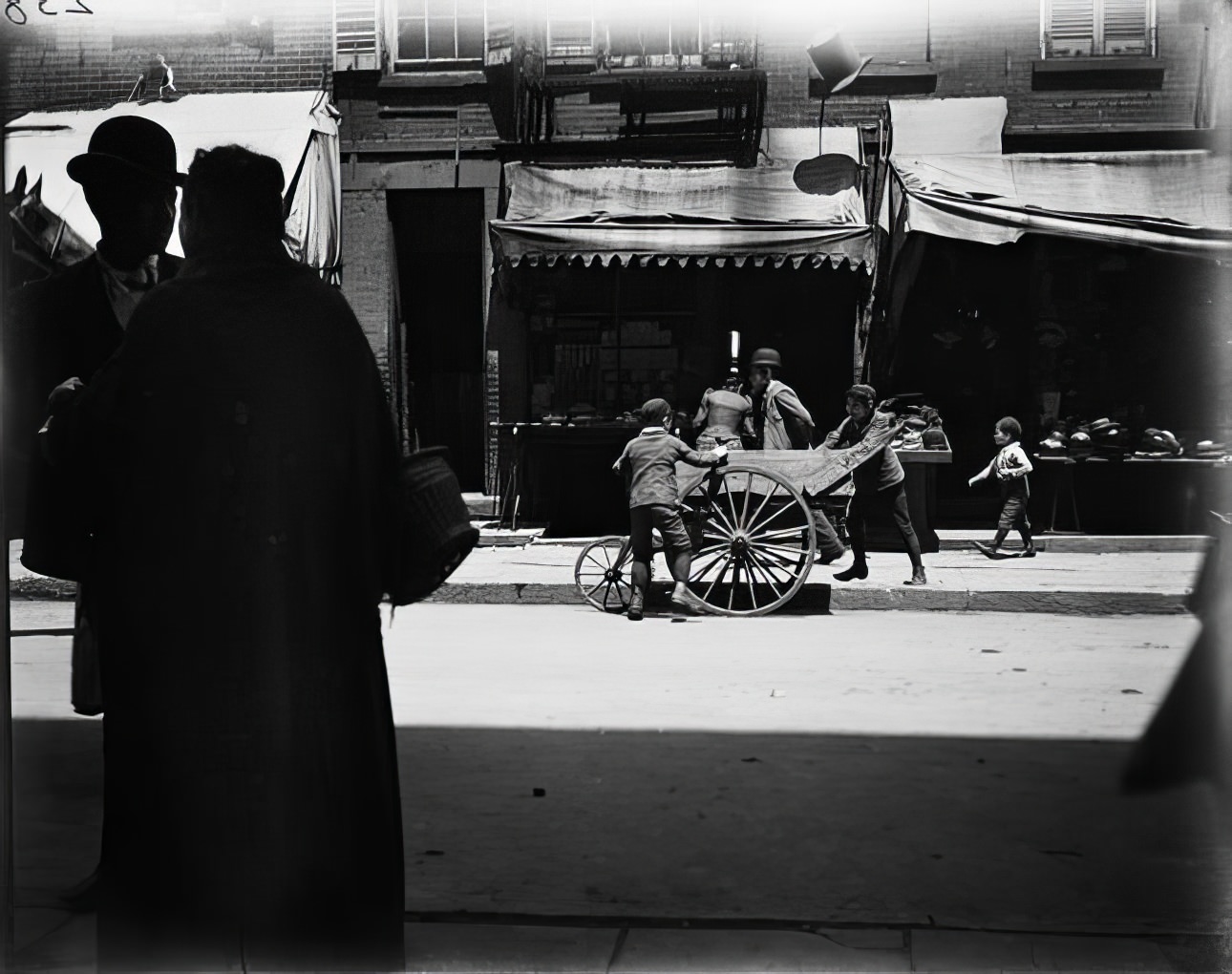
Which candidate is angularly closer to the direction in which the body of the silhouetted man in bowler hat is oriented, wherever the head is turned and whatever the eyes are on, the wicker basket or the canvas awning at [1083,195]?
the wicker basket

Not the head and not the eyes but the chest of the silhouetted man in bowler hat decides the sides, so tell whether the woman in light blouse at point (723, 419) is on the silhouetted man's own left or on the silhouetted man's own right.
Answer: on the silhouetted man's own left

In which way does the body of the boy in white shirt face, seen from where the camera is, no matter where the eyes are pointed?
to the viewer's left

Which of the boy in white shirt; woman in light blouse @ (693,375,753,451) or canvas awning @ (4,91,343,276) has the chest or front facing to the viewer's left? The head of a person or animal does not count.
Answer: the boy in white shirt

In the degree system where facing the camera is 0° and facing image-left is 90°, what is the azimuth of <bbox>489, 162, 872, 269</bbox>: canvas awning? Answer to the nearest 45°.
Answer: approximately 0°
